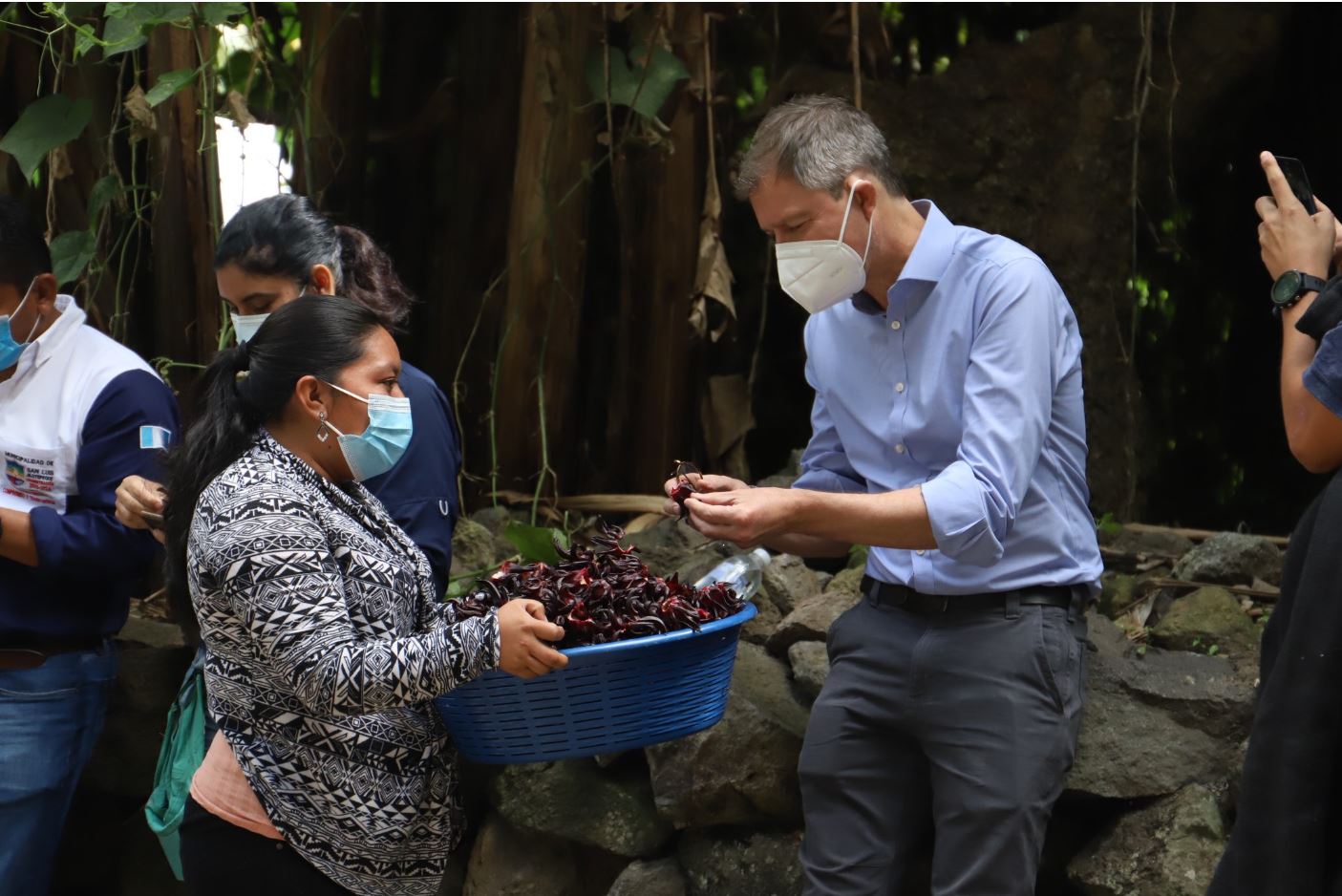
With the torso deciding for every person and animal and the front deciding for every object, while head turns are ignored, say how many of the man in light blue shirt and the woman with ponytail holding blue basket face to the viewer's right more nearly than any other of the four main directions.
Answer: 1

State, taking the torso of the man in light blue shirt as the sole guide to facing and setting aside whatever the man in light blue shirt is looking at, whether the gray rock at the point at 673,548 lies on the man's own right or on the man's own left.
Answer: on the man's own right

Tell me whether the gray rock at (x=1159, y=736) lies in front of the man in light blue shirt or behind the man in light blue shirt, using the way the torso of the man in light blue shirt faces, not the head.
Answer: behind

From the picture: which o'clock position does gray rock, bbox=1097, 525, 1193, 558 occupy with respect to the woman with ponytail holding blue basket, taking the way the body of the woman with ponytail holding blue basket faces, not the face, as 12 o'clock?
The gray rock is roughly at 11 o'clock from the woman with ponytail holding blue basket.

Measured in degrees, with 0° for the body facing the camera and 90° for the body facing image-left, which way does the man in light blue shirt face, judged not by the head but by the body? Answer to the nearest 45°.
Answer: approximately 45°

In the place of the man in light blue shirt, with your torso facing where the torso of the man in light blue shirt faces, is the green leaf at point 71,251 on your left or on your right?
on your right

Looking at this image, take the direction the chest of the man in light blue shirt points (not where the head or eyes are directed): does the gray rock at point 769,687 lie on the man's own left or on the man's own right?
on the man's own right

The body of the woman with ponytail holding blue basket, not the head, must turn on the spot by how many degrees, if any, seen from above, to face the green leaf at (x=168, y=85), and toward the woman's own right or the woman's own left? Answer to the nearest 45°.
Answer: approximately 90° to the woman's own left

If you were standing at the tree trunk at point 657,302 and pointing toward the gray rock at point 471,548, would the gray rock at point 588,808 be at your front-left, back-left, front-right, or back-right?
front-left

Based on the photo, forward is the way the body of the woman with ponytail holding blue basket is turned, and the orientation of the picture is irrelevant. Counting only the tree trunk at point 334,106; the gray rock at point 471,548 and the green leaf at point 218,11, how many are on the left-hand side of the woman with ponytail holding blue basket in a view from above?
3

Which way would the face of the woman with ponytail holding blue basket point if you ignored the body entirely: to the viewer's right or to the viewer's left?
to the viewer's right

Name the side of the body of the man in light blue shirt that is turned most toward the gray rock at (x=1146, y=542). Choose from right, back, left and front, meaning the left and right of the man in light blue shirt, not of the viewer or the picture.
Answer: back

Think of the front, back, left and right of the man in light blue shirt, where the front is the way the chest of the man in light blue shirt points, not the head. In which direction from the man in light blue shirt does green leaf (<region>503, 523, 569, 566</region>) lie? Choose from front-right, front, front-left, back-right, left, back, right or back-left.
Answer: right

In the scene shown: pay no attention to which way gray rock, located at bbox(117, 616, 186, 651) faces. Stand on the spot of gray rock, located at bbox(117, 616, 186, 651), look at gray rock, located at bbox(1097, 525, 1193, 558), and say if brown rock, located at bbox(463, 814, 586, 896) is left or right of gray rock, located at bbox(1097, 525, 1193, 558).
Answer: right

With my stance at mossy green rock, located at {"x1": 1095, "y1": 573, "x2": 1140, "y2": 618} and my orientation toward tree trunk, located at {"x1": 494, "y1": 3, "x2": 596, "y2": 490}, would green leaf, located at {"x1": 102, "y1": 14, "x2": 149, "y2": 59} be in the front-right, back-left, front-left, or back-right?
front-left

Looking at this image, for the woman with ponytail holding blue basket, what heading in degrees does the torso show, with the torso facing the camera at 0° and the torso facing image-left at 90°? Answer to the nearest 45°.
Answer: approximately 270°
